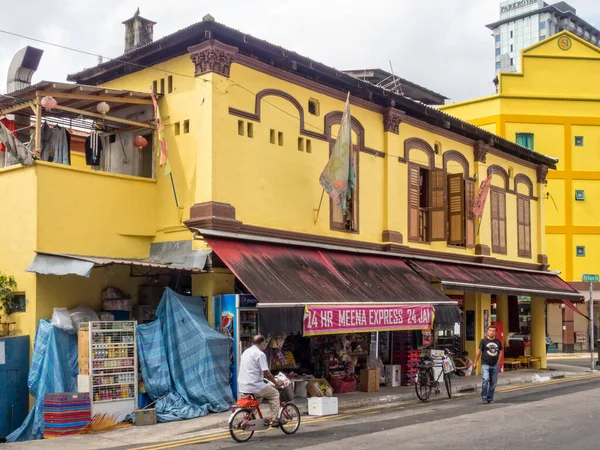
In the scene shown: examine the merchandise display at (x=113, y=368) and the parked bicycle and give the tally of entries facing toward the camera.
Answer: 1

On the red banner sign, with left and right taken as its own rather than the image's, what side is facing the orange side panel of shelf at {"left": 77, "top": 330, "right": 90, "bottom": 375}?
right

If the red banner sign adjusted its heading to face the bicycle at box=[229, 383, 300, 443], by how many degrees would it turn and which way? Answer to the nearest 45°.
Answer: approximately 45° to its right
